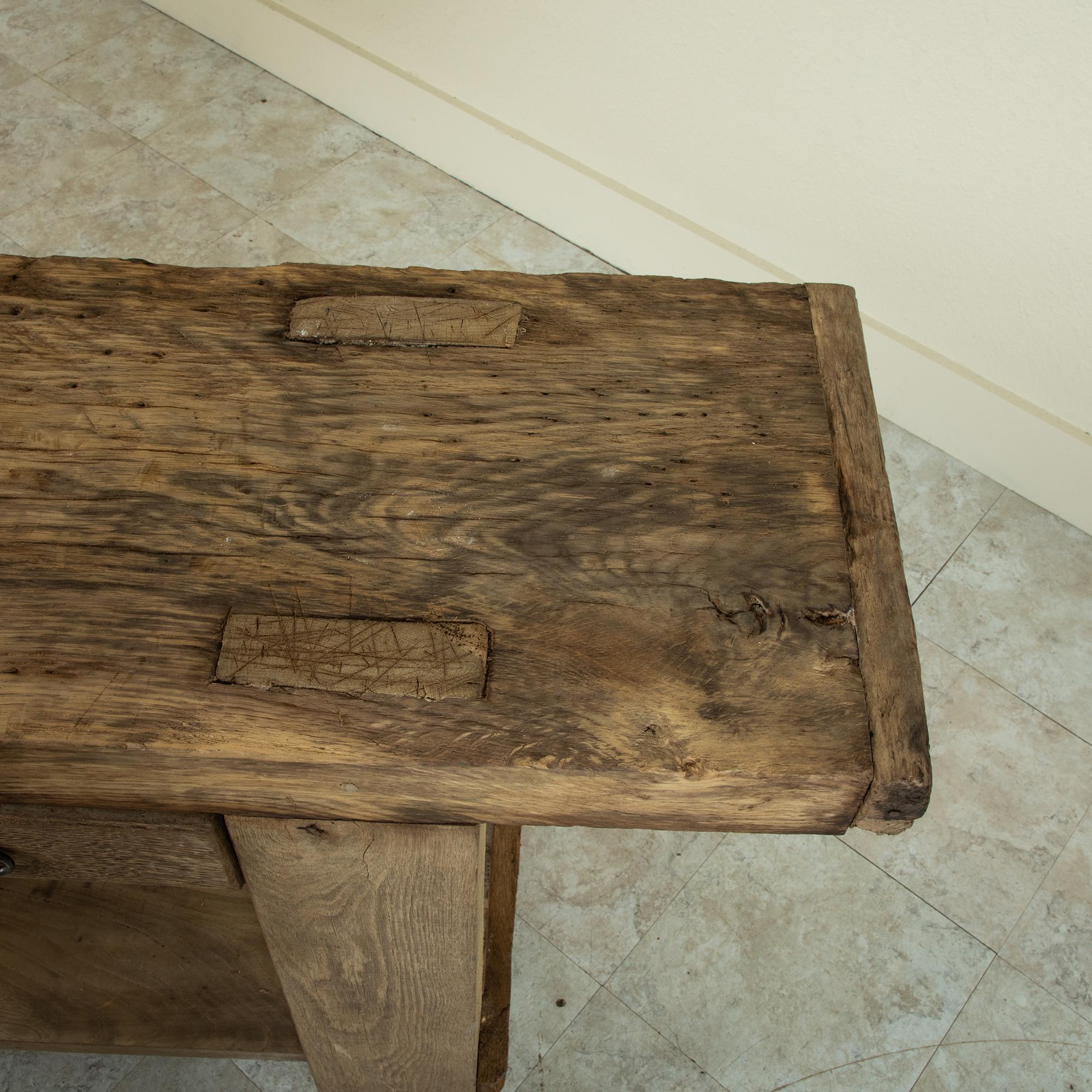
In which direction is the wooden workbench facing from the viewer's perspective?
toward the camera
